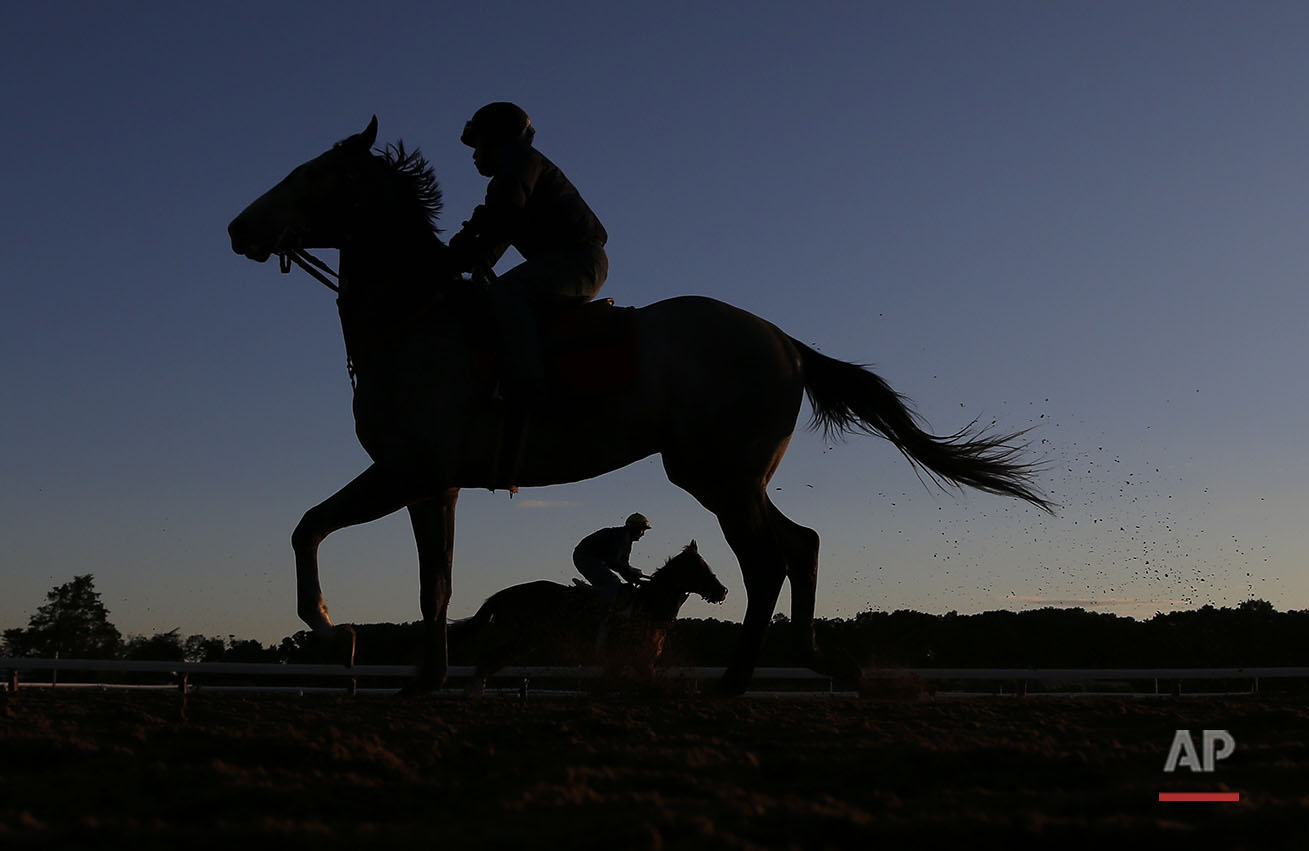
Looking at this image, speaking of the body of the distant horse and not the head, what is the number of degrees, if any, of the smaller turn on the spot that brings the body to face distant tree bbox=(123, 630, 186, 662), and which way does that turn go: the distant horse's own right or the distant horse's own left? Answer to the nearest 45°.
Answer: approximately 135° to the distant horse's own left

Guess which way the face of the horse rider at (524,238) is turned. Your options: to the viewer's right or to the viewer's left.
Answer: to the viewer's left

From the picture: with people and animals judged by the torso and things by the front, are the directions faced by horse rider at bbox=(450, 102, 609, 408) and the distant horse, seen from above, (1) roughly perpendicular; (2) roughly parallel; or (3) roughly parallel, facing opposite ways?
roughly parallel, facing opposite ways

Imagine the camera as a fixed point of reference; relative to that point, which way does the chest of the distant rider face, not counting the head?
to the viewer's right

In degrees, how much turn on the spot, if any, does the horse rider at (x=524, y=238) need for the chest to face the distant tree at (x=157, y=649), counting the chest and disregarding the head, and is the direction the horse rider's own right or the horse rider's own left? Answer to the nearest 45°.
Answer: approximately 45° to the horse rider's own right

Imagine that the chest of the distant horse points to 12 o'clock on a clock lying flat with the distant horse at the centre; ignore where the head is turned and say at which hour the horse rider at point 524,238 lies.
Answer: The horse rider is roughly at 3 o'clock from the distant horse.

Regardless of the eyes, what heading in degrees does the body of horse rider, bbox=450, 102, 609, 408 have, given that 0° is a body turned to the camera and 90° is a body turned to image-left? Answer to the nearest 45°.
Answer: approximately 90°

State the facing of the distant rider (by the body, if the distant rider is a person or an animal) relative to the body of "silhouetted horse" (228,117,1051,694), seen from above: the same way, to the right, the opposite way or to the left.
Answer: the opposite way

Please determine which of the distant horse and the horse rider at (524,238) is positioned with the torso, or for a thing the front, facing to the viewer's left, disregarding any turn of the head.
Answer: the horse rider

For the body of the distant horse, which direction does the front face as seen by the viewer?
to the viewer's right

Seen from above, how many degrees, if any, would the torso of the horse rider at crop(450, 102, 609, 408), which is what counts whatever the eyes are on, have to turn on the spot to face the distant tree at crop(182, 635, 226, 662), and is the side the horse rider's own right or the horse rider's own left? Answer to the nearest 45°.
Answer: approximately 45° to the horse rider's own right

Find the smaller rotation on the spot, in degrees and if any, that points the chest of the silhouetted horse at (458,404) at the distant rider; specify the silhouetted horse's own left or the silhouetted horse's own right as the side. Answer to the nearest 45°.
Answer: approximately 90° to the silhouetted horse's own right

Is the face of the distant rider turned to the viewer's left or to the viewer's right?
to the viewer's right

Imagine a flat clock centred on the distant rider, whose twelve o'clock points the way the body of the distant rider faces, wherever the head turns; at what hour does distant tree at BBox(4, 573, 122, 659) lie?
The distant tree is roughly at 8 o'clock from the distant rider.

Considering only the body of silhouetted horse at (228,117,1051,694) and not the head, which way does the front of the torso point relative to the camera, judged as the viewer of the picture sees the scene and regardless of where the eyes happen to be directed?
to the viewer's left

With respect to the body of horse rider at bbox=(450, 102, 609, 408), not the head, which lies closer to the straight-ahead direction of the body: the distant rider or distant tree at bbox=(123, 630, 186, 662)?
the distant tree
